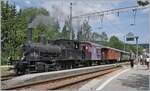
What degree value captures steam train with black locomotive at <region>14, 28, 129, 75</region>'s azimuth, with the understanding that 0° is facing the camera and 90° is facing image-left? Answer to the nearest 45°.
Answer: approximately 45°
